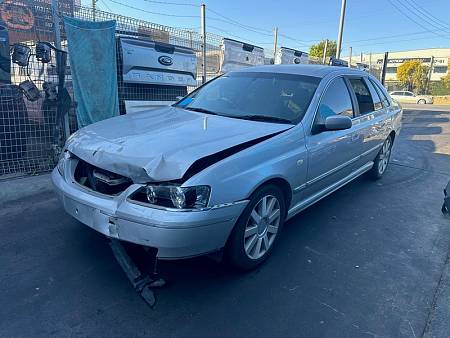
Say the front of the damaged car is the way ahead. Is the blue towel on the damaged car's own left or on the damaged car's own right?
on the damaged car's own right

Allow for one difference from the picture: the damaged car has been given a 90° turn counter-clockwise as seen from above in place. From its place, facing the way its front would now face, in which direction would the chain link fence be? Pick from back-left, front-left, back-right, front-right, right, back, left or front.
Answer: back

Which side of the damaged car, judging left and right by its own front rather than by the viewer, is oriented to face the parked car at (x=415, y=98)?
back

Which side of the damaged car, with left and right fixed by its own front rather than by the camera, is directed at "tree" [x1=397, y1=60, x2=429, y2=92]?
back

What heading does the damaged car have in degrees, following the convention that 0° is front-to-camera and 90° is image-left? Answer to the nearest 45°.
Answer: approximately 45°

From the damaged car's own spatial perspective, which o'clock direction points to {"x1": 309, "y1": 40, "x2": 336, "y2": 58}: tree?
The tree is roughly at 5 o'clock from the damaged car.
